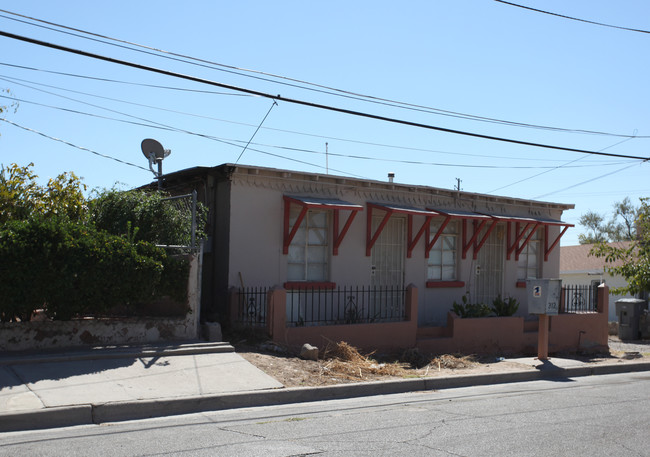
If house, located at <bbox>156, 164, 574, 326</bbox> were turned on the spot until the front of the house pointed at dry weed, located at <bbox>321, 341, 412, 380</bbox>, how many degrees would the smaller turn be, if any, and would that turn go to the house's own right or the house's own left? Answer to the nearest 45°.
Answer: approximately 45° to the house's own right

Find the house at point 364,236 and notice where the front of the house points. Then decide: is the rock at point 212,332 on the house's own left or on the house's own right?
on the house's own right

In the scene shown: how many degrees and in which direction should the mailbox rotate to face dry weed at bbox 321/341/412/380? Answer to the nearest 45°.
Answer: approximately 90° to its right

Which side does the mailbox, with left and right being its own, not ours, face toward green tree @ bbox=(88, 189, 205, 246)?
right

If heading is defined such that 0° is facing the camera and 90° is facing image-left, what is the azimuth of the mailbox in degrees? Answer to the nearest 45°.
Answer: approximately 315°

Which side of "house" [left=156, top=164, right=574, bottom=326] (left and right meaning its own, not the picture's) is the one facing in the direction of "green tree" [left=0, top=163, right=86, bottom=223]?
right

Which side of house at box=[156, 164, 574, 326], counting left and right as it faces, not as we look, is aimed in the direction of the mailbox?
front

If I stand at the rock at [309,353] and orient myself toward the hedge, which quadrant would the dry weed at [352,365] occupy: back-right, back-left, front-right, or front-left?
back-left

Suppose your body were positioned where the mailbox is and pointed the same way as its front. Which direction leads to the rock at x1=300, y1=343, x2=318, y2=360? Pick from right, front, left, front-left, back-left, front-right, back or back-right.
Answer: right

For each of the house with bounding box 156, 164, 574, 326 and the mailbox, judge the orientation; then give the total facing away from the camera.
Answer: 0

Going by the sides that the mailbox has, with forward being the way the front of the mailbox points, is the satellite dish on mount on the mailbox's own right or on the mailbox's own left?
on the mailbox's own right

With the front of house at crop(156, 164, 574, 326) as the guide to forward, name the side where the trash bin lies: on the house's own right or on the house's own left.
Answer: on the house's own left

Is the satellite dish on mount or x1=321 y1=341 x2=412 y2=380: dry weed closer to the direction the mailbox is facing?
the dry weed
